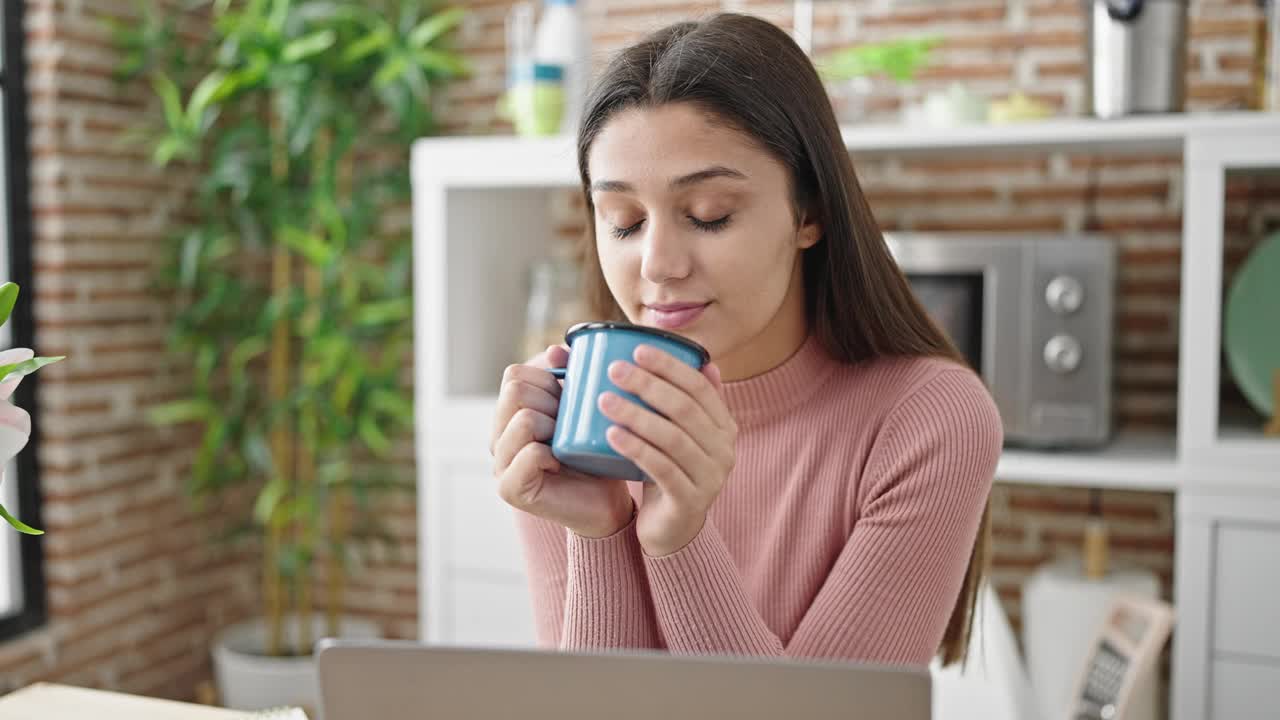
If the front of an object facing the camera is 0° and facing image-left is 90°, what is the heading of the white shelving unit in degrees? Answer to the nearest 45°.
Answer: approximately 0°

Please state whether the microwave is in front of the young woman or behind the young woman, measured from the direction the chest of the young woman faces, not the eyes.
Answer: behind

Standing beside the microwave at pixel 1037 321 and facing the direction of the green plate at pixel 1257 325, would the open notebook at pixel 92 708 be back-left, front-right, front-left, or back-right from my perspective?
back-right

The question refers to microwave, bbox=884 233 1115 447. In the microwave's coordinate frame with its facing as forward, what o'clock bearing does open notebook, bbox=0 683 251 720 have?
The open notebook is roughly at 1 o'clock from the microwave.

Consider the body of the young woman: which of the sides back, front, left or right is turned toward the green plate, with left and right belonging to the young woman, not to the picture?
back

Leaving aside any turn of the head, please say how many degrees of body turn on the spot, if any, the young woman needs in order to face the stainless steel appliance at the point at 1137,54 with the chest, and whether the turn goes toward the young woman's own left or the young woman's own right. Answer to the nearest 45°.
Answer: approximately 180°

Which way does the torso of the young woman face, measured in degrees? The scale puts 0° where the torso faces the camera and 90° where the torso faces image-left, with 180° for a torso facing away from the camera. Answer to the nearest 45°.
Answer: approximately 45°
